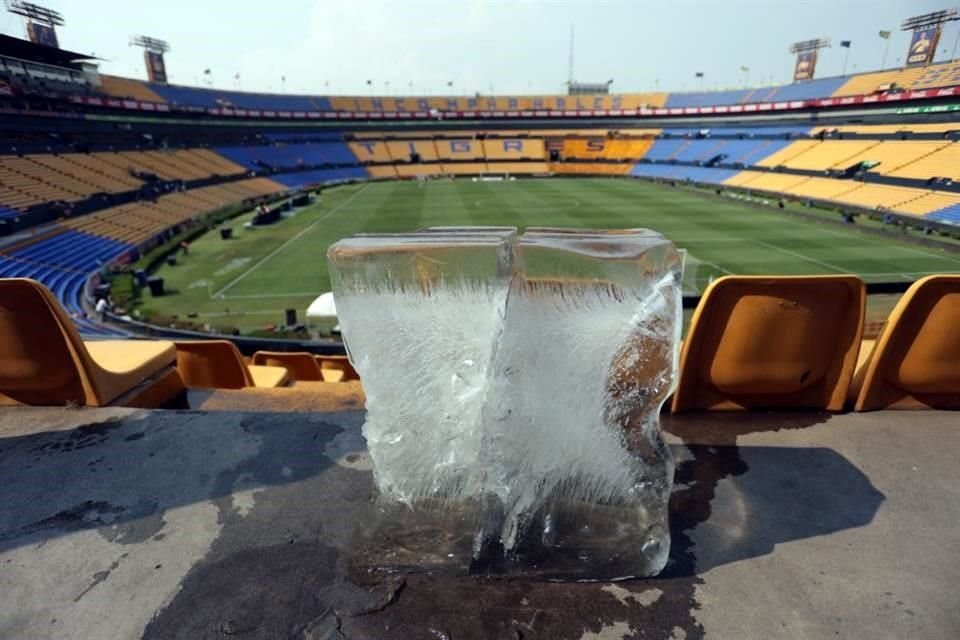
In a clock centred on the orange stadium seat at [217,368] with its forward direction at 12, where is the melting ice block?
The melting ice block is roughly at 4 o'clock from the orange stadium seat.

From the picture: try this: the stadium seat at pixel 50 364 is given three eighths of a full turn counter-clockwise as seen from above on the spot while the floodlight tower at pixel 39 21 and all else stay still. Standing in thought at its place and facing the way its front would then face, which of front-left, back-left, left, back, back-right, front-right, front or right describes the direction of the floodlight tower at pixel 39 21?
right

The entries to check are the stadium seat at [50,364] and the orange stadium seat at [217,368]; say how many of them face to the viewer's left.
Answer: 0

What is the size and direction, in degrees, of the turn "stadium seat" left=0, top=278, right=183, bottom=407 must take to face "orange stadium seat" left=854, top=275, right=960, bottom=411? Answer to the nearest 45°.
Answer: approximately 90° to its right

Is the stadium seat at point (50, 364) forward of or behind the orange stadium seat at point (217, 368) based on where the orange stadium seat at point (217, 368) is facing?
behind

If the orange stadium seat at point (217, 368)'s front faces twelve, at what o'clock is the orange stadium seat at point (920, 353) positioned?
the orange stadium seat at point (920, 353) is roughly at 3 o'clock from the orange stadium seat at point (217, 368).

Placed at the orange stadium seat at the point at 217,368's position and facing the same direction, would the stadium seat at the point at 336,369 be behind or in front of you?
in front

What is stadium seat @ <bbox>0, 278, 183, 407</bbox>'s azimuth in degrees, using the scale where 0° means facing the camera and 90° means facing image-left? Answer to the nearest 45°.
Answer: approximately 225°

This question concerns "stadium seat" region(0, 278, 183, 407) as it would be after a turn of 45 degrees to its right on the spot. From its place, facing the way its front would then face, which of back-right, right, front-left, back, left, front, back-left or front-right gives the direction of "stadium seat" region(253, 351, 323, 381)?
front-left

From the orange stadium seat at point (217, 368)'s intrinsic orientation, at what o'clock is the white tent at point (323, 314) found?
The white tent is roughly at 11 o'clock from the orange stadium seat.

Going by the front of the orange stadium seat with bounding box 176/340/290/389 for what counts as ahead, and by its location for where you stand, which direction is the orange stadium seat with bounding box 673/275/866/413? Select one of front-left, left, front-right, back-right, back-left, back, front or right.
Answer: right

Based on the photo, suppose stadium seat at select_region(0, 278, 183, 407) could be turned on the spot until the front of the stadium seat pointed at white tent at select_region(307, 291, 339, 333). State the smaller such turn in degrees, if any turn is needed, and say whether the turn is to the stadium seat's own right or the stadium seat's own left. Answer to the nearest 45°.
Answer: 0° — it already faces it

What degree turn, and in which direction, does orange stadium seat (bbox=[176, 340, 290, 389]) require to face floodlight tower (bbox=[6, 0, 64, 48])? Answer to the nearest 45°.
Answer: approximately 45° to its left

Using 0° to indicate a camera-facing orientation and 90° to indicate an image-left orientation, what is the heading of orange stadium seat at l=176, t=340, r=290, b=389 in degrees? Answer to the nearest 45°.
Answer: approximately 225°

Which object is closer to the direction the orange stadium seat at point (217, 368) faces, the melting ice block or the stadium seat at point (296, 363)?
the stadium seat
